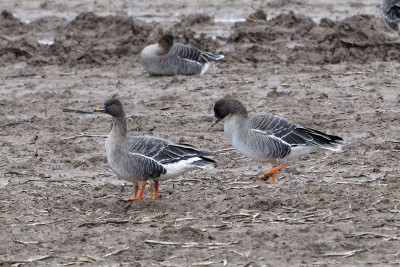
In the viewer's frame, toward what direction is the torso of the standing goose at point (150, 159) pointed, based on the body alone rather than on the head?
to the viewer's left

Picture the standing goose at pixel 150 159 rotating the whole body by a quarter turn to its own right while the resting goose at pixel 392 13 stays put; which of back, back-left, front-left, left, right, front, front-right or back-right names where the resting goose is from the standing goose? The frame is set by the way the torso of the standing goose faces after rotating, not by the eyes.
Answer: front-right

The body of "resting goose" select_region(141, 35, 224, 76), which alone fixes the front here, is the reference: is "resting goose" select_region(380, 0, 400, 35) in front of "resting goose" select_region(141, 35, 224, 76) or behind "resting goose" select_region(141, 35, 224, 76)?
behind

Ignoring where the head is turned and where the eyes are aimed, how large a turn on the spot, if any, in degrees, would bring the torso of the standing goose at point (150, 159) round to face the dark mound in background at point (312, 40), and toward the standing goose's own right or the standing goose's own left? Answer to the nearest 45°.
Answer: approximately 135° to the standing goose's own right

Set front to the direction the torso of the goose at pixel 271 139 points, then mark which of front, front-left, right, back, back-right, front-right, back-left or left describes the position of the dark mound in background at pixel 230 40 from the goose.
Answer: right

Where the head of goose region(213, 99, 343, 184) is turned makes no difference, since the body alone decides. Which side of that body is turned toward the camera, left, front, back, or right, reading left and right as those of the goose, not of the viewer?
left

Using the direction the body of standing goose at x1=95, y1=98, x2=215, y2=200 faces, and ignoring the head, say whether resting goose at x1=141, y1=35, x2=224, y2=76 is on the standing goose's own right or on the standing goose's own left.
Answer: on the standing goose's own right

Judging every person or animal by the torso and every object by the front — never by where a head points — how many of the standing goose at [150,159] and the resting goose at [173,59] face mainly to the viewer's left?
2

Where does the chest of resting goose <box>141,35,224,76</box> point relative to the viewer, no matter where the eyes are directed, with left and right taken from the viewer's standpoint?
facing to the left of the viewer

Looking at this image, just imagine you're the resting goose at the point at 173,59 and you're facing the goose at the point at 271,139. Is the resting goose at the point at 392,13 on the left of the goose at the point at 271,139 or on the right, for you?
left

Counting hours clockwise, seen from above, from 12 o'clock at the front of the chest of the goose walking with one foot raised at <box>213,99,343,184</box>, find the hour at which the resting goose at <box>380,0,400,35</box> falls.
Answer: The resting goose is roughly at 4 o'clock from the goose walking with one foot raised.
